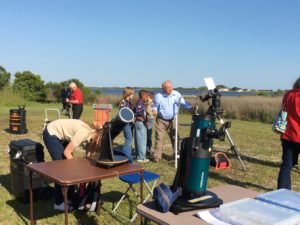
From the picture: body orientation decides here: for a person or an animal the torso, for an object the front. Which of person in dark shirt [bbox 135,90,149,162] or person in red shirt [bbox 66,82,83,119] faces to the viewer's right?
the person in dark shirt

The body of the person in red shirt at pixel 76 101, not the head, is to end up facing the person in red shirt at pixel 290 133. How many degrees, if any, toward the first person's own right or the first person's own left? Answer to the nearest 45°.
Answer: approximately 90° to the first person's own left

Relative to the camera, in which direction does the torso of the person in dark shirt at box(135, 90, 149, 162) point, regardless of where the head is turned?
to the viewer's right

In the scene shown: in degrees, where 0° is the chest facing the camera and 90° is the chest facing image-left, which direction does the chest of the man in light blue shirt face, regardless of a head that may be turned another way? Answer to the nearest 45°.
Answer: approximately 0°

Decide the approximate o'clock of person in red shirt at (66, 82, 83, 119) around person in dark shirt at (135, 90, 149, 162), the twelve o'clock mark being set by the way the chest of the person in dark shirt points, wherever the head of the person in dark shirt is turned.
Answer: The person in red shirt is roughly at 8 o'clock from the person in dark shirt.

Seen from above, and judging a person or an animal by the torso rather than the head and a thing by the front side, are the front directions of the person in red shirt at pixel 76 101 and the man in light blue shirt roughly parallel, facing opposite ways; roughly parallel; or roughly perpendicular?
roughly perpendicular
